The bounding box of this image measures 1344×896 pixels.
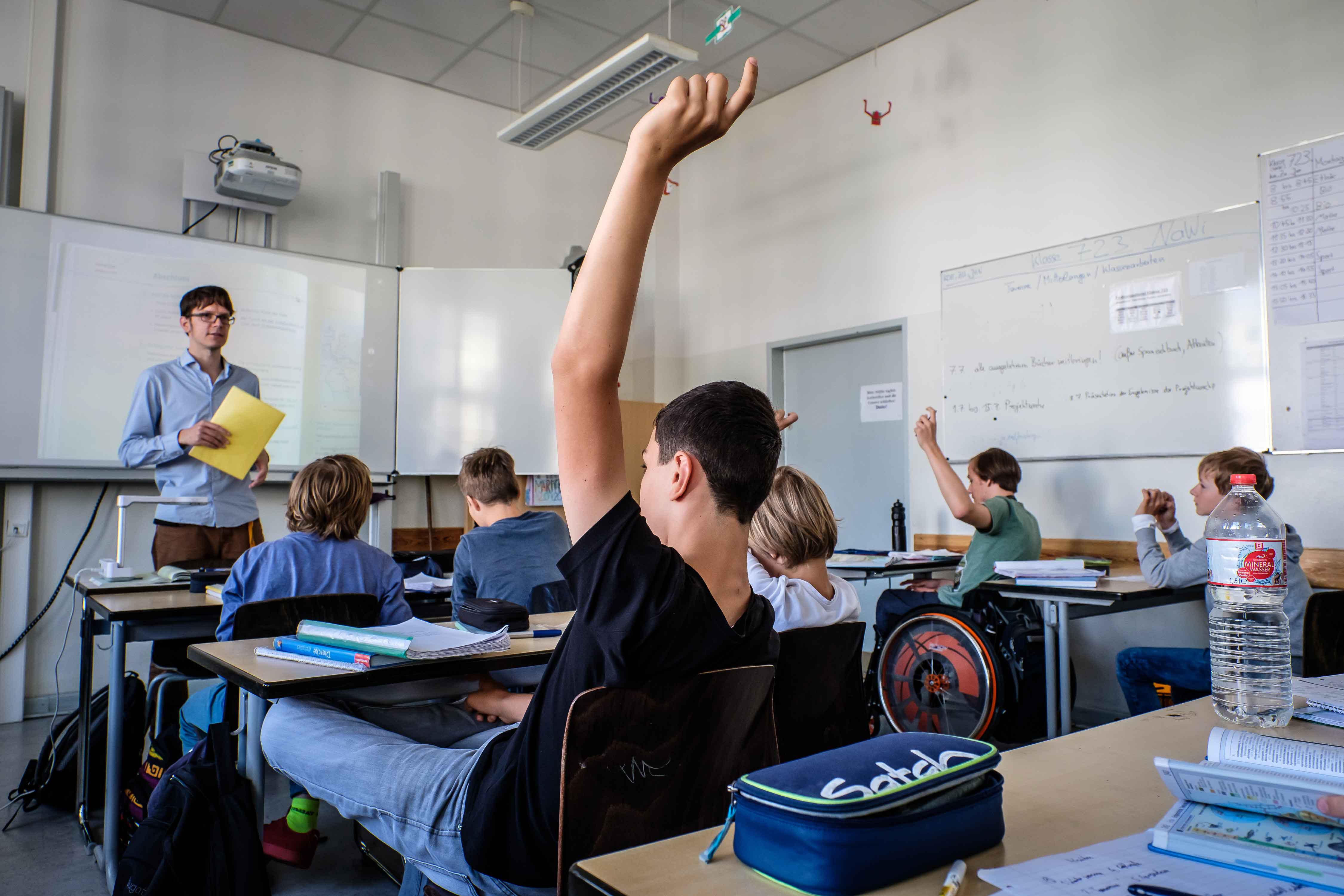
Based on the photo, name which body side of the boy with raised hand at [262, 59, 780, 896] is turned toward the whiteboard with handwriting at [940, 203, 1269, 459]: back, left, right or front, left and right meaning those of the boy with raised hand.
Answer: right

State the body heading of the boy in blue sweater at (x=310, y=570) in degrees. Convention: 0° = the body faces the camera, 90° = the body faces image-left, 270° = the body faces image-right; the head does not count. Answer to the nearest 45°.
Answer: approximately 180°

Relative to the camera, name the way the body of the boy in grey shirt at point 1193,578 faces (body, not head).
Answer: to the viewer's left

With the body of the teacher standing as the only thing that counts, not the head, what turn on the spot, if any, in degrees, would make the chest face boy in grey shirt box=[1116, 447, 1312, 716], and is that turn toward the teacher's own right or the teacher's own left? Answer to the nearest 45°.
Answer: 0° — they already face them

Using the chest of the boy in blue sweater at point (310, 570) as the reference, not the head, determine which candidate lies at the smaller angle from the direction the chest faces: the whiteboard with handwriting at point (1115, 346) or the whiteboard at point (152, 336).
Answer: the whiteboard

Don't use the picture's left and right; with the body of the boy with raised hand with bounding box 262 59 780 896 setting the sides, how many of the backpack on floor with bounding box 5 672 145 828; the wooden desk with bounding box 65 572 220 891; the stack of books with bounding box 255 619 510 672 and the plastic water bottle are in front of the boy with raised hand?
3

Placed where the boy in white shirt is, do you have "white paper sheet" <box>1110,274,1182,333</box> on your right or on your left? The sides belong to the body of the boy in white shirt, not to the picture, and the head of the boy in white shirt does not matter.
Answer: on your right

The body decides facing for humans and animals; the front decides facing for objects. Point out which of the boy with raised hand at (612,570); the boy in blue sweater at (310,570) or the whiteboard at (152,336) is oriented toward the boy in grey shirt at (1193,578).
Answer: the whiteboard

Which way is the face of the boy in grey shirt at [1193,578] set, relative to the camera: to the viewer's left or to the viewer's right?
to the viewer's left

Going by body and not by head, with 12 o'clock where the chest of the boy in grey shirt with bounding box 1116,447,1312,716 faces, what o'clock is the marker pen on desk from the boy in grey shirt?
The marker pen on desk is roughly at 9 o'clock from the boy in grey shirt.

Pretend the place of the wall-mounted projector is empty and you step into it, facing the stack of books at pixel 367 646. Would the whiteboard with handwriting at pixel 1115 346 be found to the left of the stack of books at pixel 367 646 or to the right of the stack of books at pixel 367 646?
left
